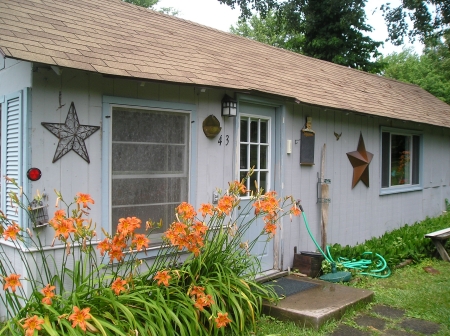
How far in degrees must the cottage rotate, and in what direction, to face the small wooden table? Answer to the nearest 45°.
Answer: approximately 90° to its left

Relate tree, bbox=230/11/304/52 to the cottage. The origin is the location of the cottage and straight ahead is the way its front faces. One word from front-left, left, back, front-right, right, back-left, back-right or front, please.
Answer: back-left

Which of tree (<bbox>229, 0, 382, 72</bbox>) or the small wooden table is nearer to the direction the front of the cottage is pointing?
the small wooden table

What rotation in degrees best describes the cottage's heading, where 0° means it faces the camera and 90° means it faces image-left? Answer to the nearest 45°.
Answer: approximately 315°

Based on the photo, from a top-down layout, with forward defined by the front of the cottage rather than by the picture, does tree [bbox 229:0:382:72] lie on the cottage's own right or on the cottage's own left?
on the cottage's own left

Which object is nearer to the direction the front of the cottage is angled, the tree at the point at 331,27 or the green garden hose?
the green garden hose
